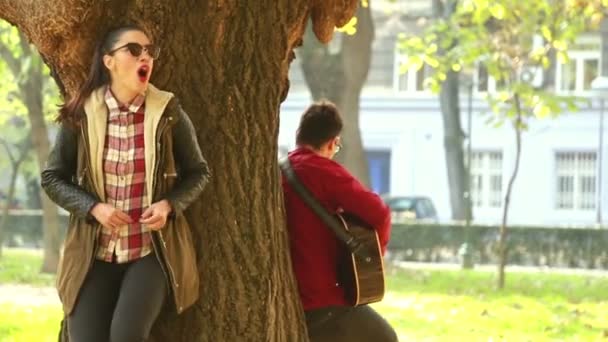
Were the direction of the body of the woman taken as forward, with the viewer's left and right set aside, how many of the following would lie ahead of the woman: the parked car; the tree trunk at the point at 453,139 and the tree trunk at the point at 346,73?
0

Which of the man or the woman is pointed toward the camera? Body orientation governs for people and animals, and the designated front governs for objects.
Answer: the woman

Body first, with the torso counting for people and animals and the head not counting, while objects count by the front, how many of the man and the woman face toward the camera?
1

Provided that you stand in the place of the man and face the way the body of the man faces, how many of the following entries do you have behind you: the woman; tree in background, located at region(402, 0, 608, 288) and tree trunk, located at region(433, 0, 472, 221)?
1

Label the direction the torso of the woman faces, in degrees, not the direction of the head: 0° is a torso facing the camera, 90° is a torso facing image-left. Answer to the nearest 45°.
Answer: approximately 0°

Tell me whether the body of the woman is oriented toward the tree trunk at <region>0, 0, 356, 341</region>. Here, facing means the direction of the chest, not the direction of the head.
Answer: no

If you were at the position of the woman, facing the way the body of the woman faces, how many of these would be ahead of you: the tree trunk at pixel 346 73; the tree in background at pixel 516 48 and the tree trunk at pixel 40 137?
0

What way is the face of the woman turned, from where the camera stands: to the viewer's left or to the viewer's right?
to the viewer's right

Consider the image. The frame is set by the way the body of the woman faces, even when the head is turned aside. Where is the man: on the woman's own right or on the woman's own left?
on the woman's own left

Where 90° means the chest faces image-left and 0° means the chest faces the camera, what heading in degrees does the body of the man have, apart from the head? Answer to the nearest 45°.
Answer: approximately 225°

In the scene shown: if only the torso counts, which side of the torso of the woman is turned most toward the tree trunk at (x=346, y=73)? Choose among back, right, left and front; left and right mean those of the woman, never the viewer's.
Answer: back

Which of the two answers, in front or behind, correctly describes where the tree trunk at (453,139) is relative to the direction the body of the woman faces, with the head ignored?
behind

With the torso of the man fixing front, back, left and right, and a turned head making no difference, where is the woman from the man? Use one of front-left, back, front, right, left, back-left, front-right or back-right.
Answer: back

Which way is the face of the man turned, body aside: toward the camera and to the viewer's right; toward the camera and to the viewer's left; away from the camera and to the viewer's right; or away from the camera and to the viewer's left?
away from the camera and to the viewer's right
